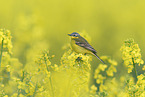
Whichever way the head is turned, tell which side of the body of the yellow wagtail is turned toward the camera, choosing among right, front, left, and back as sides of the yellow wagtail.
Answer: left
